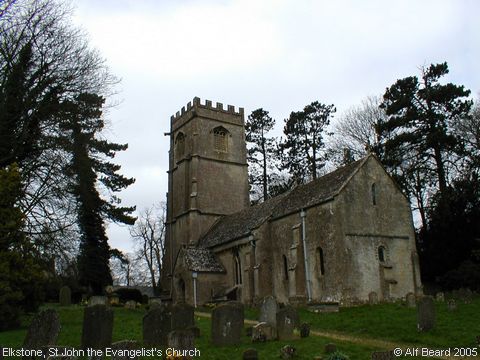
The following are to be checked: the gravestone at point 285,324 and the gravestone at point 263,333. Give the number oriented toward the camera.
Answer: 2

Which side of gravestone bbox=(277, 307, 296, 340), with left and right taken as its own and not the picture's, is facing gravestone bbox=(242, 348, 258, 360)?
front

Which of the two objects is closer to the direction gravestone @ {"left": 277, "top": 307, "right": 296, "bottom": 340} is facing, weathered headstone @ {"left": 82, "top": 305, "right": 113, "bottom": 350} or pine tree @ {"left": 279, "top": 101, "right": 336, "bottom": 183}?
the weathered headstone

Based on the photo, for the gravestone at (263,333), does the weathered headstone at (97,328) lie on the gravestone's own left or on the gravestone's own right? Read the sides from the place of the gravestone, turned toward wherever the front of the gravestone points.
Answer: on the gravestone's own right

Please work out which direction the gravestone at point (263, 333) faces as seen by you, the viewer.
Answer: facing the viewer

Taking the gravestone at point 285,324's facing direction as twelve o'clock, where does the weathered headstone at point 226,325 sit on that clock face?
The weathered headstone is roughly at 2 o'clock from the gravestone.

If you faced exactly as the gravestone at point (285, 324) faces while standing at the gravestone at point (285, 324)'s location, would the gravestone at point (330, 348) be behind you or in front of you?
in front

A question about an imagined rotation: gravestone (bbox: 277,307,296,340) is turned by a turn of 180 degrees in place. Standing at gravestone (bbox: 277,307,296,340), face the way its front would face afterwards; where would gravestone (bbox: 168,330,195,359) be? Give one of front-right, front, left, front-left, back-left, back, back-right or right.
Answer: back-left

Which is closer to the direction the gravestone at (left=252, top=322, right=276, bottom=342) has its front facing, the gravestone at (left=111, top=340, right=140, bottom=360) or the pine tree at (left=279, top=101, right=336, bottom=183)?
the gravestone

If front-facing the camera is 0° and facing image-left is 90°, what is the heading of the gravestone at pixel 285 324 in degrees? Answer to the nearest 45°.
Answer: approximately 0°

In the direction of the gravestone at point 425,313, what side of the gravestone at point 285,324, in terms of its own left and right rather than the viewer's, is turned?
left

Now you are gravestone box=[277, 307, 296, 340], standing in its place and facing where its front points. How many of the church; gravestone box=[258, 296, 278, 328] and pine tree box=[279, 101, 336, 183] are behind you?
3

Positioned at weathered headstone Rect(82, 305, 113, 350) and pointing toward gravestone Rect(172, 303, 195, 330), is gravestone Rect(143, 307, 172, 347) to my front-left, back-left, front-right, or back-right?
front-right

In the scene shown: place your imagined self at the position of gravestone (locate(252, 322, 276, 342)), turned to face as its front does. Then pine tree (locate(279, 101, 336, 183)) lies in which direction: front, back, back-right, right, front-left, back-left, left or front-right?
back
